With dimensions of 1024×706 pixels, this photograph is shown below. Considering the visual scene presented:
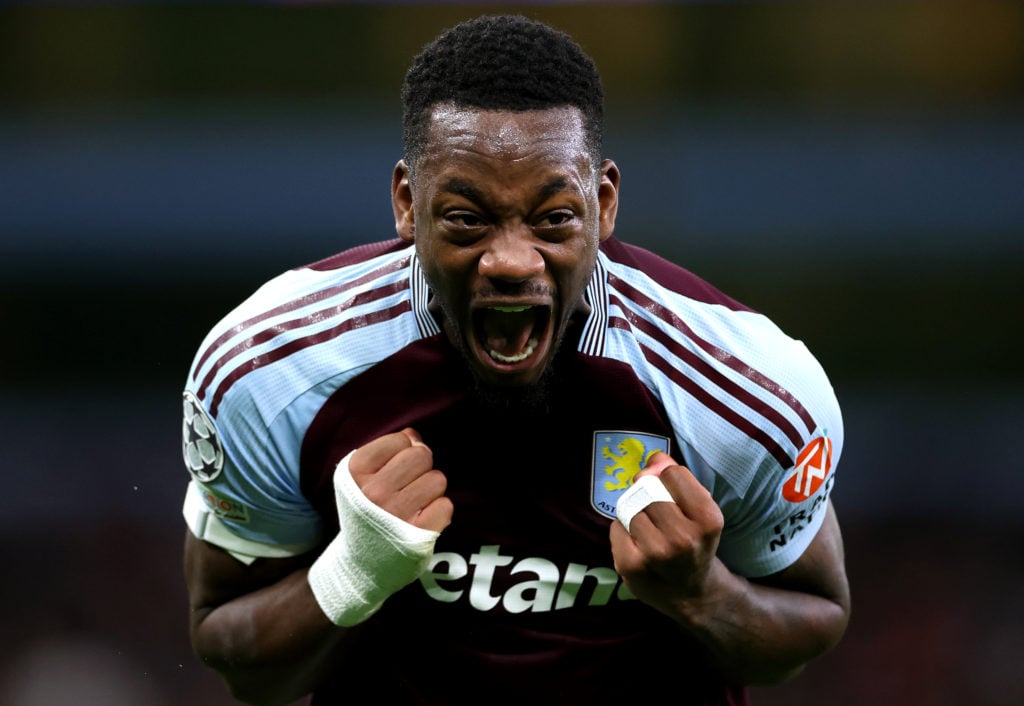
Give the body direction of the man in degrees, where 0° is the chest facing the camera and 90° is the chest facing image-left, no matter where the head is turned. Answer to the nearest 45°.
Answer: approximately 0°
